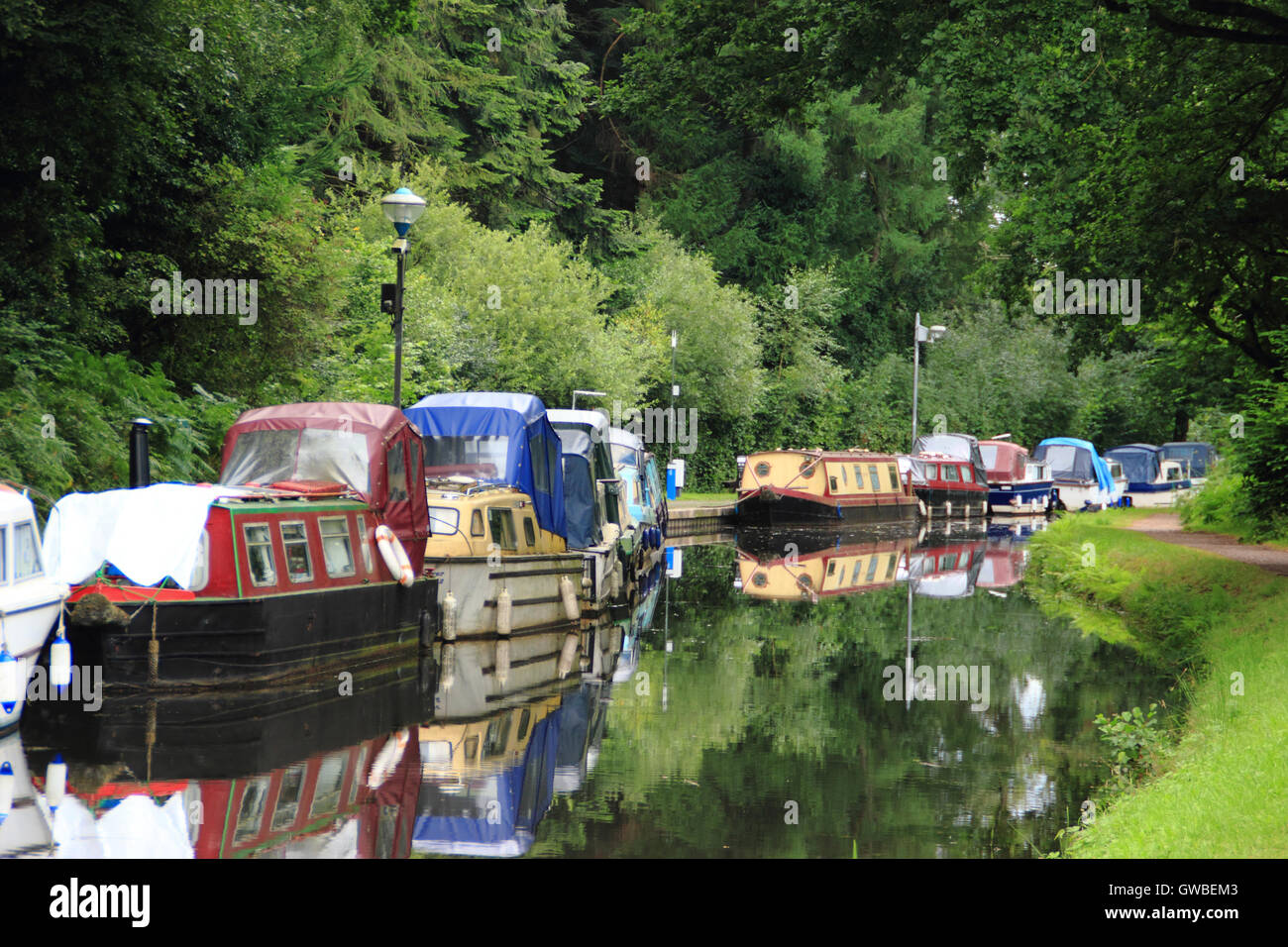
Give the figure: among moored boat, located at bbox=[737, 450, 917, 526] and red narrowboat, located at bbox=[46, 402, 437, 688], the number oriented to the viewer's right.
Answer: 0

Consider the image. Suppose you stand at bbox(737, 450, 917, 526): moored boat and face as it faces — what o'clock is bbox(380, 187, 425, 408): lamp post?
The lamp post is roughly at 11 o'clock from the moored boat.

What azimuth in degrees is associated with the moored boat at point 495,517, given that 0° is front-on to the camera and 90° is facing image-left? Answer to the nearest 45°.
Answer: approximately 45°

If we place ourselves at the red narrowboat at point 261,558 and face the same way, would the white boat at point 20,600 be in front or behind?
in front

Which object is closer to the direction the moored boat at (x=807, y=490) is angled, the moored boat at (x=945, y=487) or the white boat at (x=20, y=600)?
the white boat

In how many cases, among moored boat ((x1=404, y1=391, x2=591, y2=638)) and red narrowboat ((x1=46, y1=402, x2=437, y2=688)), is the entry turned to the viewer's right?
0

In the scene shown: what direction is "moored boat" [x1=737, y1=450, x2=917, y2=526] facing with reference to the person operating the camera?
facing the viewer and to the left of the viewer

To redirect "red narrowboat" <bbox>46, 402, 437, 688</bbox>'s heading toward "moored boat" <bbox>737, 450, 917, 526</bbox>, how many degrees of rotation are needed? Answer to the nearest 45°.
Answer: approximately 180°

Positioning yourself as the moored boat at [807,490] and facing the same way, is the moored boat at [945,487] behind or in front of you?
behind

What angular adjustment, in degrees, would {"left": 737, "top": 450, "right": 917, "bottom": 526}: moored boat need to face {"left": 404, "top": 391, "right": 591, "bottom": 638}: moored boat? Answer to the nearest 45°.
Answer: approximately 45° to its left
